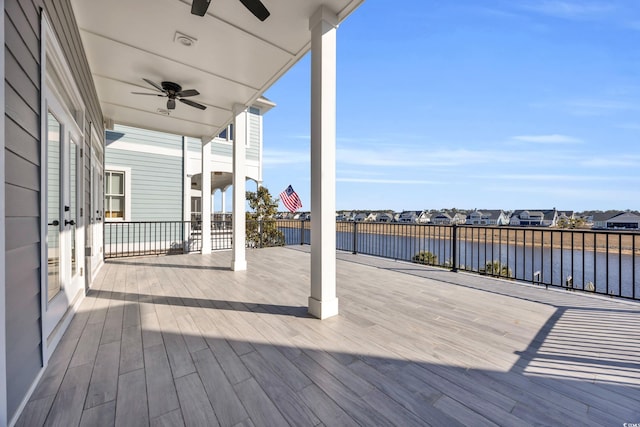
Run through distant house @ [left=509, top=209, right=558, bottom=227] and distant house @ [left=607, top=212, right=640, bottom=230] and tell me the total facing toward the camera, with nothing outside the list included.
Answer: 2

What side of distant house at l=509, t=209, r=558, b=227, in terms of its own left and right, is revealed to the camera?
front

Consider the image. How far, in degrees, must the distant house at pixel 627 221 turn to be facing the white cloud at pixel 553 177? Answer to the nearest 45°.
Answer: approximately 180°

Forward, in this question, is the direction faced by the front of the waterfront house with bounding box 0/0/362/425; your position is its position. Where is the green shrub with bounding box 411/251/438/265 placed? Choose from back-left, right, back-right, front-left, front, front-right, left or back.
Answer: front

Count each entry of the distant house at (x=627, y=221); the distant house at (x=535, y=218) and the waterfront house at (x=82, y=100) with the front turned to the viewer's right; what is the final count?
1

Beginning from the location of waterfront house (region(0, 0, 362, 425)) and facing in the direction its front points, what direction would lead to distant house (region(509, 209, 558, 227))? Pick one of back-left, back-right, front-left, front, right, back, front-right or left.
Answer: front

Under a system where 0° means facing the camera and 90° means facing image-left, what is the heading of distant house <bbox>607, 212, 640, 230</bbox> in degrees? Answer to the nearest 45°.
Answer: approximately 0°

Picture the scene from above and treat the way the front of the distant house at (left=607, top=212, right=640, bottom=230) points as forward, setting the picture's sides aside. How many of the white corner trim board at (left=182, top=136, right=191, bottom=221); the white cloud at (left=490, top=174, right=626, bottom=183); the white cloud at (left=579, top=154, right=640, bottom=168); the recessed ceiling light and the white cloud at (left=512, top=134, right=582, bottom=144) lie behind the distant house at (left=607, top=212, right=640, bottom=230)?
3

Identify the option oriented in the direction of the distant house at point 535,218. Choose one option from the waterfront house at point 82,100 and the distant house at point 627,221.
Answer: the waterfront house

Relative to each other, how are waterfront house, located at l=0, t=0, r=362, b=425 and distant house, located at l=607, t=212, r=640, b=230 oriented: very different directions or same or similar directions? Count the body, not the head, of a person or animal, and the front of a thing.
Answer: very different directions

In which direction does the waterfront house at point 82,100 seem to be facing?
to the viewer's right

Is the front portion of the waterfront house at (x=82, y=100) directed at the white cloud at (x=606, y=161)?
yes

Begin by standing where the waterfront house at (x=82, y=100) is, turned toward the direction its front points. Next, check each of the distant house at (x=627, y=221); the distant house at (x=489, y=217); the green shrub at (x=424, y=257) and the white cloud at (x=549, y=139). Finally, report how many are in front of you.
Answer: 4
